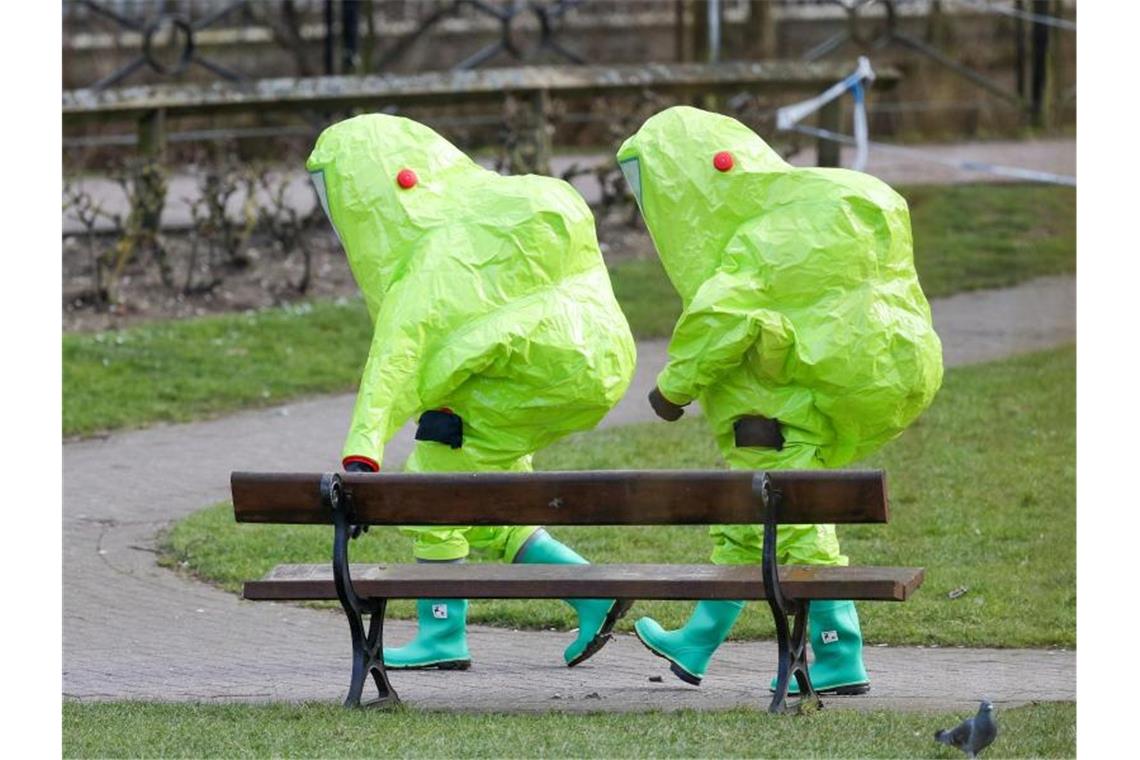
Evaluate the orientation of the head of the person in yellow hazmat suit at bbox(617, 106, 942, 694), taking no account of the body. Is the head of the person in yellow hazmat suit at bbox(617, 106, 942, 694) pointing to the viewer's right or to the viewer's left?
to the viewer's left

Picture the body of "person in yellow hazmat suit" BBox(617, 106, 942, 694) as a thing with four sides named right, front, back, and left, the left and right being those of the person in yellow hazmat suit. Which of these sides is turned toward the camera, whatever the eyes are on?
left

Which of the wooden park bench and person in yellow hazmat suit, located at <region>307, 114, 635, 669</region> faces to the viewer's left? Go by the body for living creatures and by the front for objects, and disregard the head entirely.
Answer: the person in yellow hazmat suit

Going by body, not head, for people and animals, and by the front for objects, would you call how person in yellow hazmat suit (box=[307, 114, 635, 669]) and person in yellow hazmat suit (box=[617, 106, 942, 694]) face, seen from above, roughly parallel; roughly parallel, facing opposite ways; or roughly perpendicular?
roughly parallel

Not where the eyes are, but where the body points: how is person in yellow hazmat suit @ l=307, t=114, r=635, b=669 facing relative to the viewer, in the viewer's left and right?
facing to the left of the viewer

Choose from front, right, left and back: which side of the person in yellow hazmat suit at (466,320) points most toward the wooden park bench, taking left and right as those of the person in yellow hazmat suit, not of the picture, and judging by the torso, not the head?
left

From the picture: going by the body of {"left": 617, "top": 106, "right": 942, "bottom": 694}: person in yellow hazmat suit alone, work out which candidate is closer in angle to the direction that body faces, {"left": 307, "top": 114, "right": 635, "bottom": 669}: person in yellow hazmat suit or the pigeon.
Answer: the person in yellow hazmat suit

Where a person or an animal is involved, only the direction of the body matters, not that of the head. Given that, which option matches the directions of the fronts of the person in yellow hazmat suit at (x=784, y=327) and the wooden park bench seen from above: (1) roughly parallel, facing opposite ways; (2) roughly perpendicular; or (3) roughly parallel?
roughly perpendicular
